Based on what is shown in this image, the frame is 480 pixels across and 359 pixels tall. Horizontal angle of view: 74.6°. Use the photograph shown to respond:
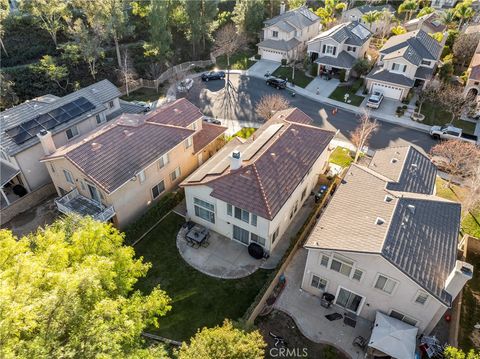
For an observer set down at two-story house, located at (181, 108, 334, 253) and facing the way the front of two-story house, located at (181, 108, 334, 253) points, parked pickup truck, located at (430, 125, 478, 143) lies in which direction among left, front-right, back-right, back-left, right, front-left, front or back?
front

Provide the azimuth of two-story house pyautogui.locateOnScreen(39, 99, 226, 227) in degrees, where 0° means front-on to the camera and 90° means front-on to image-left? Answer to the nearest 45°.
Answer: approximately 225°

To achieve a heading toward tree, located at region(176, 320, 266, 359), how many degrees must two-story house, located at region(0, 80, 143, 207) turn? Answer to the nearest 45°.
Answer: approximately 135° to its right

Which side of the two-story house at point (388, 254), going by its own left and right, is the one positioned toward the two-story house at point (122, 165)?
left

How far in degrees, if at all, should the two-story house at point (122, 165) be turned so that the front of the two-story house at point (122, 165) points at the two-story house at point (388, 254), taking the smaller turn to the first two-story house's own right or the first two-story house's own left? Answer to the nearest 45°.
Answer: approximately 90° to the first two-story house's own right

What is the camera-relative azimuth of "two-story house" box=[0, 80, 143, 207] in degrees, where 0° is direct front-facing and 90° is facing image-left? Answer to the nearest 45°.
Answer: approximately 225°

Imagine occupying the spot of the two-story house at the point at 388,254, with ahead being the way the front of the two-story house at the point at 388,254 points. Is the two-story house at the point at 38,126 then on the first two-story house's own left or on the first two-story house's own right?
on the first two-story house's own left

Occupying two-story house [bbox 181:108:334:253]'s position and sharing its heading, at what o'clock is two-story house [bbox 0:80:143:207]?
two-story house [bbox 0:80:143:207] is roughly at 8 o'clock from two-story house [bbox 181:108:334:253].

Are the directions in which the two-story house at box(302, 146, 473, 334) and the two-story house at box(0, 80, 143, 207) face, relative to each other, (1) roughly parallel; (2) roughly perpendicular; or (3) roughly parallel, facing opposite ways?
roughly parallel

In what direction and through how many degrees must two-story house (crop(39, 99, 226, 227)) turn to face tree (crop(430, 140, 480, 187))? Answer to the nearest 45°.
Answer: approximately 45° to its right

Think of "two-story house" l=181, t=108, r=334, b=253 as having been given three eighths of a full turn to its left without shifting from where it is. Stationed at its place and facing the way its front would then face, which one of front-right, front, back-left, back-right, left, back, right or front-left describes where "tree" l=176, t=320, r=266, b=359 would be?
left

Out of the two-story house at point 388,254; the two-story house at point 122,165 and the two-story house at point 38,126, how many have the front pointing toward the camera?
0

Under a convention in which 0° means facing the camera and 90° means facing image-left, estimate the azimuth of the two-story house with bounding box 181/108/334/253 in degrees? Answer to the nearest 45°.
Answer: approximately 225°

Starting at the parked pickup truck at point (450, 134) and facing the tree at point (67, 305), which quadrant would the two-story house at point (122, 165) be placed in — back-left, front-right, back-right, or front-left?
front-right

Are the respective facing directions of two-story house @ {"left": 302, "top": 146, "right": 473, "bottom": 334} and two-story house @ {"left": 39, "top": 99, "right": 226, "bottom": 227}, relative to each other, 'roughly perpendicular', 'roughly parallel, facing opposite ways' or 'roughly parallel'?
roughly parallel

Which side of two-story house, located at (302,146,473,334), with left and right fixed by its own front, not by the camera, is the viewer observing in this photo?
back

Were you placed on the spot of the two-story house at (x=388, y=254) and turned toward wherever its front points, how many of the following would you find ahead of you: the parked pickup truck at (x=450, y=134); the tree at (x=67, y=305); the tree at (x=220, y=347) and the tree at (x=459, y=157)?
2
